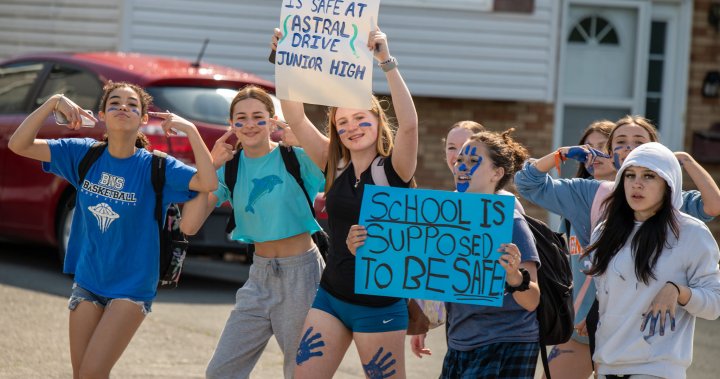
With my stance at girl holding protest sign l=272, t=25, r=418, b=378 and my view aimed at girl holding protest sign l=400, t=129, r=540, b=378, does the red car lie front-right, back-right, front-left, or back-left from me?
back-left

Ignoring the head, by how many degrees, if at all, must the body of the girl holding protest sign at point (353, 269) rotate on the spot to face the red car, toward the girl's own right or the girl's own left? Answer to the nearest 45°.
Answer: approximately 135° to the girl's own right

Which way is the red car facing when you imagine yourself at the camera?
facing away from the viewer and to the left of the viewer

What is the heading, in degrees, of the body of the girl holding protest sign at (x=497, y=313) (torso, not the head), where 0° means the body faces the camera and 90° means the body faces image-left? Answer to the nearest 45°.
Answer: approximately 45°

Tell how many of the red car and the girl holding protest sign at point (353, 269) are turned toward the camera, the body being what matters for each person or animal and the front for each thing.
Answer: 1

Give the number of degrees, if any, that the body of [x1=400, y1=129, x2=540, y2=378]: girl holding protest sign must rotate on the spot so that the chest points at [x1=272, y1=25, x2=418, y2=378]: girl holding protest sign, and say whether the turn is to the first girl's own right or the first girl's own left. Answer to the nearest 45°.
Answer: approximately 45° to the first girl's own right

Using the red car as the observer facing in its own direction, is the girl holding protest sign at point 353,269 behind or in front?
behind

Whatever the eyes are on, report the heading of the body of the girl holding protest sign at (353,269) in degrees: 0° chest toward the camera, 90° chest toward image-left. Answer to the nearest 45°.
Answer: approximately 0°

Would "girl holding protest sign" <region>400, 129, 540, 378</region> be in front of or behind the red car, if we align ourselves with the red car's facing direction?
behind

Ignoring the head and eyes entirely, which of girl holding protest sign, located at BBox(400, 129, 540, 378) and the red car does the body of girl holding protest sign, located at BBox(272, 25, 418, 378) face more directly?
the girl holding protest sign

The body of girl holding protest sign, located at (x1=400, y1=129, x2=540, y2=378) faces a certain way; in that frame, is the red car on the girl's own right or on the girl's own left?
on the girl's own right
